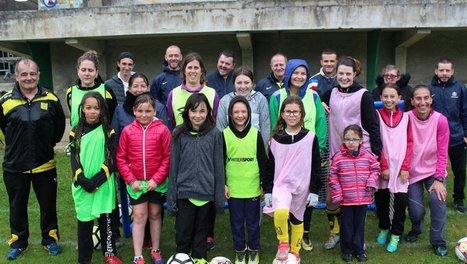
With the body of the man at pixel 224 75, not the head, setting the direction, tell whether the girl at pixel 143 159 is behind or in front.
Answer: in front

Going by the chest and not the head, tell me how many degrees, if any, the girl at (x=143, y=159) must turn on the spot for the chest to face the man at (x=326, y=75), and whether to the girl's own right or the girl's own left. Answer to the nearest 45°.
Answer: approximately 90° to the girl's own left

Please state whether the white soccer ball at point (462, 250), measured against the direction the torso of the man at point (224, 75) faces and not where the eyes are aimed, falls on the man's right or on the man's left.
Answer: on the man's left

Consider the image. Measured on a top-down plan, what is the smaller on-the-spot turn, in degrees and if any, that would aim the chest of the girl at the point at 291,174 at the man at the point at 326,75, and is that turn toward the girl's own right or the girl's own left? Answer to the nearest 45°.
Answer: approximately 180°

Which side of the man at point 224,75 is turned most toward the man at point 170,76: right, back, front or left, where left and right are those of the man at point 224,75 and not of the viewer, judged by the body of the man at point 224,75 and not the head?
right

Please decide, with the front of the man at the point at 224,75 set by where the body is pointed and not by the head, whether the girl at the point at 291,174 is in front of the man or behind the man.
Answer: in front
